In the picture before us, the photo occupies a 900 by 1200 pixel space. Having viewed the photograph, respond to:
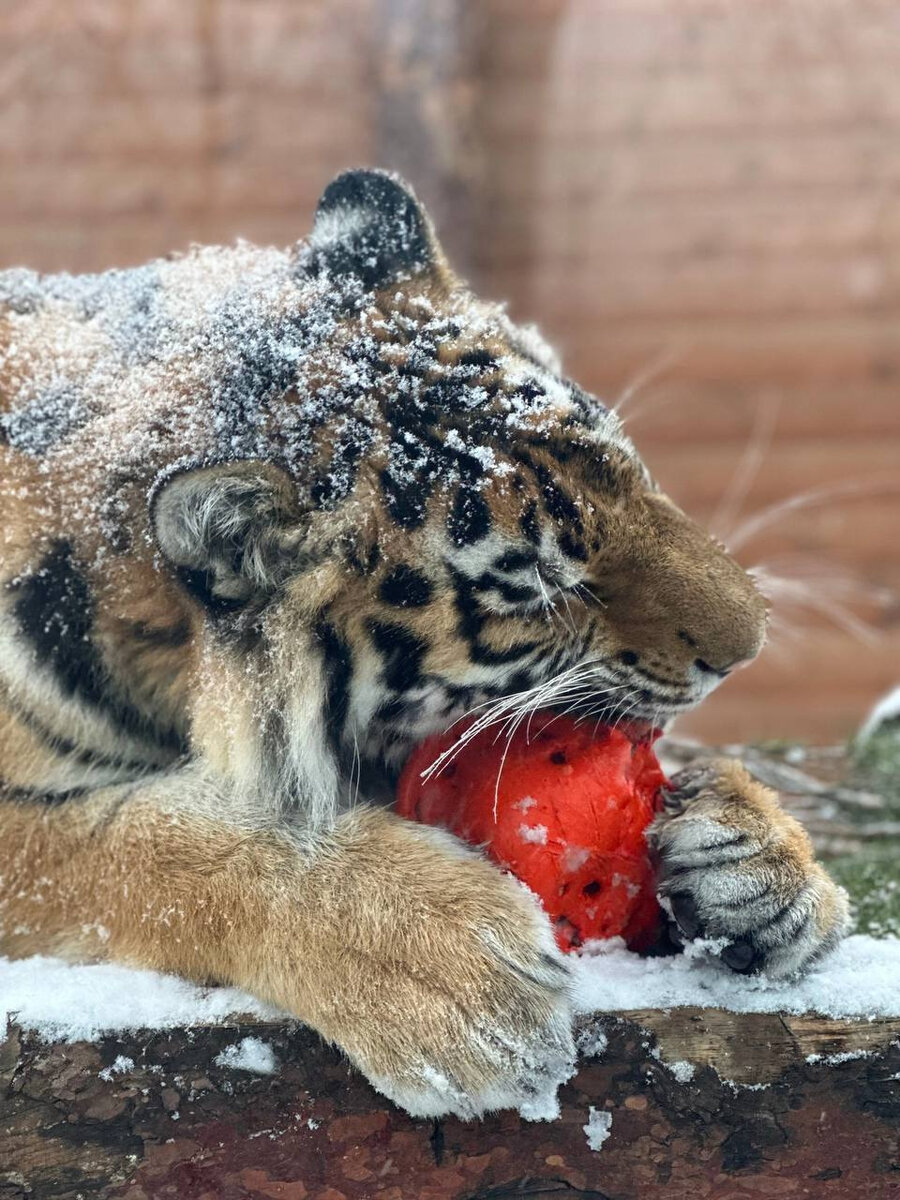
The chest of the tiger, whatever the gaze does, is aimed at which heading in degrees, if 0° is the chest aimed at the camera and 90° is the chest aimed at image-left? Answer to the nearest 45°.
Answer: approximately 270°
